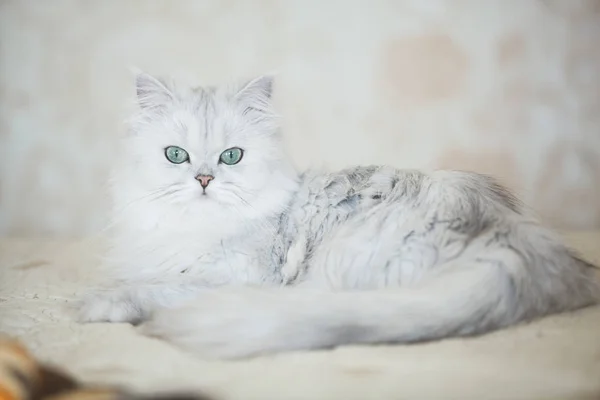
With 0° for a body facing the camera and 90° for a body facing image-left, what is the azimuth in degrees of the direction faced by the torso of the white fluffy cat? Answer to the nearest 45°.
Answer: approximately 90°
